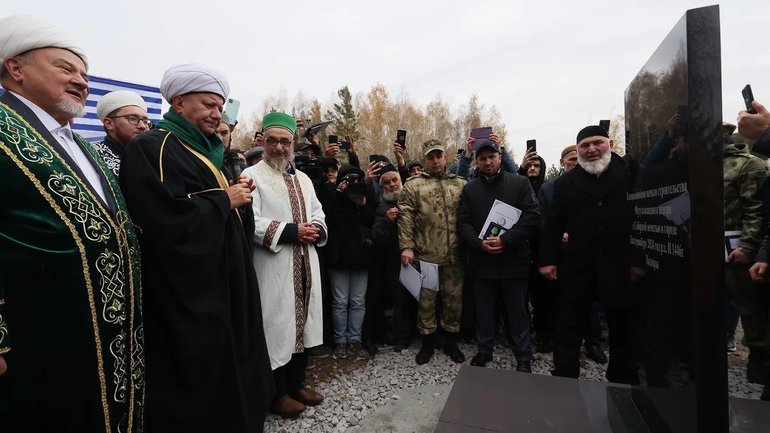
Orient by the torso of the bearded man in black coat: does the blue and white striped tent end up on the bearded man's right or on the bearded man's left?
on the bearded man's right

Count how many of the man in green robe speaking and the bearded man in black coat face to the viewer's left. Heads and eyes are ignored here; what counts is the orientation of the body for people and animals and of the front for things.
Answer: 0

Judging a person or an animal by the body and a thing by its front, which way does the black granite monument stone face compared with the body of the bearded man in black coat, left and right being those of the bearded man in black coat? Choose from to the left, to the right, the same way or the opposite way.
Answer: to the right

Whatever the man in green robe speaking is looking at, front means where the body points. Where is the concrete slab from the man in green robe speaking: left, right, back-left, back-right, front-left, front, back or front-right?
front-left

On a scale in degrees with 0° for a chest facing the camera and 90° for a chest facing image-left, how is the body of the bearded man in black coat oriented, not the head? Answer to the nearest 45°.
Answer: approximately 0°

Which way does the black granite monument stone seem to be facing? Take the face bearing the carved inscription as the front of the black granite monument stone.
to the viewer's left

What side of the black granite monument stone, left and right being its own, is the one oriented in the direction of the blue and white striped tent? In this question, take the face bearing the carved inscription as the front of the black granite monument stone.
front

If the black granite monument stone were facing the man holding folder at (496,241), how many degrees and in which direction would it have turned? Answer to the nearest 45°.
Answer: approximately 45° to its right

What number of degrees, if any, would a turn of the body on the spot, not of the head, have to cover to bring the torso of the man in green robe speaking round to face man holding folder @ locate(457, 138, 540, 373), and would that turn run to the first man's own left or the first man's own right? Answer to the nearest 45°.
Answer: approximately 45° to the first man's own left

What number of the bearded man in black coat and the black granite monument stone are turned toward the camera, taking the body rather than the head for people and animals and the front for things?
1

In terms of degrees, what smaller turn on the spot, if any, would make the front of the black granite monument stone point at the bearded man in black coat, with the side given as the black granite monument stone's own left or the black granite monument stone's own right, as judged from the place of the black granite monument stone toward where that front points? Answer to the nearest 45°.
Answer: approximately 90° to the black granite monument stone's own right

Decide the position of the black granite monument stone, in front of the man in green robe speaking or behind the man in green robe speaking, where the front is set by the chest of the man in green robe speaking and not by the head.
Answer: in front
